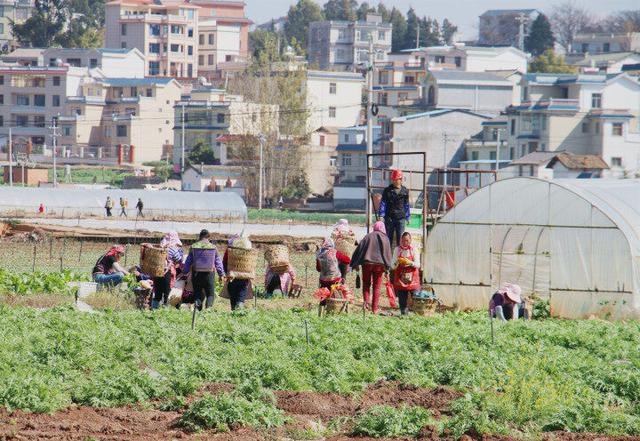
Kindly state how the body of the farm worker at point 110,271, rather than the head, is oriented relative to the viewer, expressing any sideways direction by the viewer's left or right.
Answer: facing to the right of the viewer

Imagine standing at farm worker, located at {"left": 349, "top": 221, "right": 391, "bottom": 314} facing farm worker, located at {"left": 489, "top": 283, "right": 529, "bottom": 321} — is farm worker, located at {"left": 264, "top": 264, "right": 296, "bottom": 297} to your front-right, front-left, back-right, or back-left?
back-left

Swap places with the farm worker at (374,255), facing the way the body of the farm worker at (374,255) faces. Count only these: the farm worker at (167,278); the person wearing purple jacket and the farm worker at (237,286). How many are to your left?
3

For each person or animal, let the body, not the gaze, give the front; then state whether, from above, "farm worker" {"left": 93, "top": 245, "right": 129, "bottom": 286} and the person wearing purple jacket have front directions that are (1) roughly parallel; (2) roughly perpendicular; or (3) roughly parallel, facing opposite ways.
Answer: roughly perpendicular

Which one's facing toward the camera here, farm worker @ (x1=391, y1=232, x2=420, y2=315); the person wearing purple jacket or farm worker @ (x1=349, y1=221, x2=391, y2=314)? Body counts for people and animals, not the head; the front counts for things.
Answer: farm worker @ (x1=391, y1=232, x2=420, y2=315)

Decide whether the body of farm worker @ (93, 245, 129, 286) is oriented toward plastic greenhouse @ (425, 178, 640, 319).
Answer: yes

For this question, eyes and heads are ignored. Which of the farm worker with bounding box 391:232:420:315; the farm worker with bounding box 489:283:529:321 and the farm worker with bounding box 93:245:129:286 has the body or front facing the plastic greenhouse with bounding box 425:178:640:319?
the farm worker with bounding box 93:245:129:286

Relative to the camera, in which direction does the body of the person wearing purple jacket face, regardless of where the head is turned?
away from the camera

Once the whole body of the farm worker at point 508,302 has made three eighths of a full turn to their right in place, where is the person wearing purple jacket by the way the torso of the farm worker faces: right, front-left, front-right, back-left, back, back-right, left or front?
front-left

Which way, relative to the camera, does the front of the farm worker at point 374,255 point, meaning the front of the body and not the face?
away from the camera

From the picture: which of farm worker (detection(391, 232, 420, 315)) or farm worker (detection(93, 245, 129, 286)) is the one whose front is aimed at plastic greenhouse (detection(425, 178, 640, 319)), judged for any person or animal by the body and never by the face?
farm worker (detection(93, 245, 129, 286))

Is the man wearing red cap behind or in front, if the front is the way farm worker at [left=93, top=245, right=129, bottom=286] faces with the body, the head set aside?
in front

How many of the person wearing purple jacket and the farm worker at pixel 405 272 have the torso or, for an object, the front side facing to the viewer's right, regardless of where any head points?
0

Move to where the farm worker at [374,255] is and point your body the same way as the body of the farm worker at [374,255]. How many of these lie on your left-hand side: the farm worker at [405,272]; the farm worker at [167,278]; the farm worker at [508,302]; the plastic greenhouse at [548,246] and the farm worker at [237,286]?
2

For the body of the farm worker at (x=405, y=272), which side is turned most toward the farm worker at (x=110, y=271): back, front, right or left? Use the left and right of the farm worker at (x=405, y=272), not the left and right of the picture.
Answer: right

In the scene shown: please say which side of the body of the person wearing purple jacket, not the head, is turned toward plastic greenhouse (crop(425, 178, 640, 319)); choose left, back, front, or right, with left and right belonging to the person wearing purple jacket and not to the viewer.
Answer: right

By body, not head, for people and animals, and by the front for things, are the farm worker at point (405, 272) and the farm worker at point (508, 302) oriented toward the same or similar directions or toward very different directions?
same or similar directions

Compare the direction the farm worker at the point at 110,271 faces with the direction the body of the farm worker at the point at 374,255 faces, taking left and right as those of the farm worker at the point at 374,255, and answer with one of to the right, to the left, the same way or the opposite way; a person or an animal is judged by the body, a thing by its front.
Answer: to the right

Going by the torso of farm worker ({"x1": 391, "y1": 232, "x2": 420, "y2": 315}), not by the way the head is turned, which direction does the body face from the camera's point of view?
toward the camera

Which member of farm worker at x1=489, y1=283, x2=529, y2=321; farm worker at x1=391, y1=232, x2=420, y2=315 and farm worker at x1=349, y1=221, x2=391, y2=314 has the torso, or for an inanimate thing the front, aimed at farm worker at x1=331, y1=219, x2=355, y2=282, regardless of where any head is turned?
farm worker at x1=349, y1=221, x2=391, y2=314
